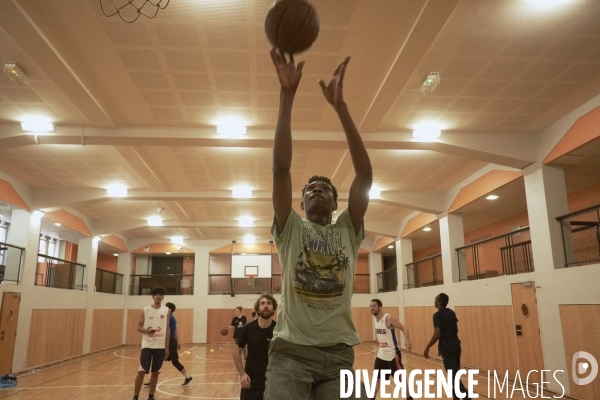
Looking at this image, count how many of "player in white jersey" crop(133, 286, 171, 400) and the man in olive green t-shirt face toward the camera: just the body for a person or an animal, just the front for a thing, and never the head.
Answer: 2

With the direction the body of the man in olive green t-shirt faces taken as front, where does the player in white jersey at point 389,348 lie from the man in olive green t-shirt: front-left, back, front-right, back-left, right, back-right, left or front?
back

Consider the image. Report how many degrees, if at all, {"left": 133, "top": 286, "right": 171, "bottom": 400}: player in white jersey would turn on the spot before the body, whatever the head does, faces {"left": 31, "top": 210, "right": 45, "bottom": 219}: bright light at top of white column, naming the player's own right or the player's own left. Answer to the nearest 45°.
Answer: approximately 135° to the player's own right

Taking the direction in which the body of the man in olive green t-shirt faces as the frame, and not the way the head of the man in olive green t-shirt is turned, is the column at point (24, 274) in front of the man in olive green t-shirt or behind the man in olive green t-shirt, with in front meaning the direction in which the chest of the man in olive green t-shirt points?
behind

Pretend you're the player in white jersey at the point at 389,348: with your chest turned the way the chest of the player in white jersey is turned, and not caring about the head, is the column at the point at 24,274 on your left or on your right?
on your right

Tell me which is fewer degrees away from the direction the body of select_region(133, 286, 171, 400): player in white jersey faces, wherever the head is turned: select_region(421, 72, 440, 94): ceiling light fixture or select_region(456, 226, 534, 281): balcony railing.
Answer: the ceiling light fixture

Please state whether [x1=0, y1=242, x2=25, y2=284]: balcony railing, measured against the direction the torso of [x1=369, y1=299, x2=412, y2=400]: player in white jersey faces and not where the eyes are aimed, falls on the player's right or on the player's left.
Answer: on the player's right

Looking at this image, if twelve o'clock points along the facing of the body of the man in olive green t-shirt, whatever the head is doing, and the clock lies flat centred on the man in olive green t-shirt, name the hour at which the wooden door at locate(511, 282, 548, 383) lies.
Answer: The wooden door is roughly at 7 o'clock from the man in olive green t-shirt.

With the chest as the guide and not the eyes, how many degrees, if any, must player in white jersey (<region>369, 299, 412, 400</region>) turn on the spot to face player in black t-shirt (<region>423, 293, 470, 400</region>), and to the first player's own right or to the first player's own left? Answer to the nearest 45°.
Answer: approximately 90° to the first player's own left
